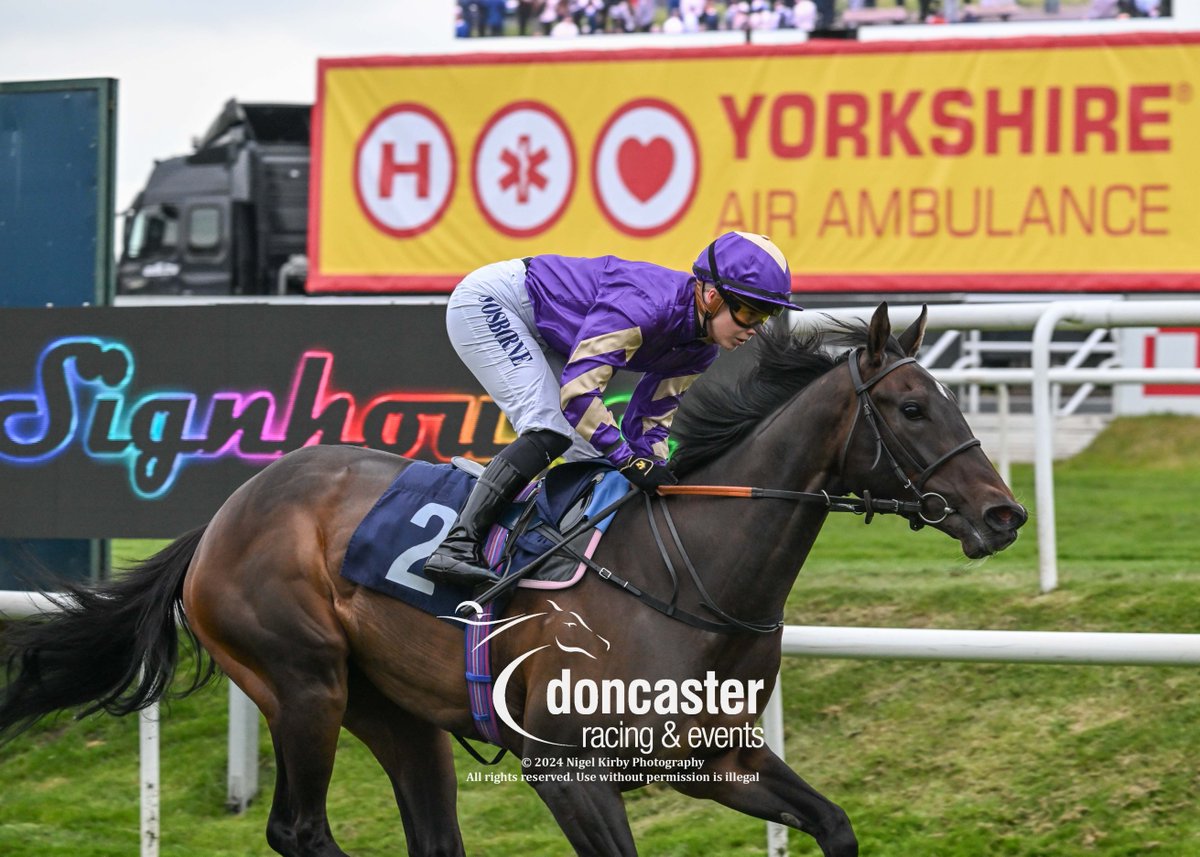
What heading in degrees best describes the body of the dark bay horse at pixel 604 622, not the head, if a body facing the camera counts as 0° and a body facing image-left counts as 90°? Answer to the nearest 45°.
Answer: approximately 270°

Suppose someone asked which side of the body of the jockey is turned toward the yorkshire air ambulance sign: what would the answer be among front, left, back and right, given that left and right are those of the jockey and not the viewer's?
left

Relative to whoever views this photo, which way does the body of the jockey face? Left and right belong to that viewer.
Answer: facing to the right of the viewer

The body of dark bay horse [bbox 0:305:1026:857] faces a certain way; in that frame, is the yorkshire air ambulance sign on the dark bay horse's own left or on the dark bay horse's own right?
on the dark bay horse's own left
